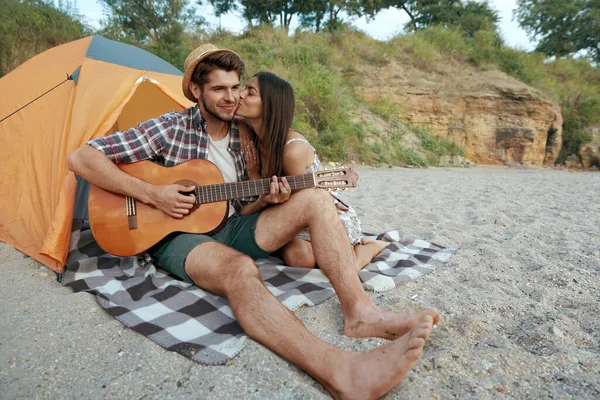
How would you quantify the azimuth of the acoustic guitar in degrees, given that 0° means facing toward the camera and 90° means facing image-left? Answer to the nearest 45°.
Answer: approximately 0°

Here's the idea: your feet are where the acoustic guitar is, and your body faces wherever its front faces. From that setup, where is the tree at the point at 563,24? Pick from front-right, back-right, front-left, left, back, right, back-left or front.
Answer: back-left

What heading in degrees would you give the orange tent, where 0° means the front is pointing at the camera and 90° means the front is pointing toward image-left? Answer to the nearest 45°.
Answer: approximately 315°

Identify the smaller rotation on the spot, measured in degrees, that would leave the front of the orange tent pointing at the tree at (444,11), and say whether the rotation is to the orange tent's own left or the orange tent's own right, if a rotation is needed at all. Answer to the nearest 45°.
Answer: approximately 90° to the orange tent's own left

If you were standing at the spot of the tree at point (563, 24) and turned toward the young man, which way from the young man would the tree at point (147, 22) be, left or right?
right

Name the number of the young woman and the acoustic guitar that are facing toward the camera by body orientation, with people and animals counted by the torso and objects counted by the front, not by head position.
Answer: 1

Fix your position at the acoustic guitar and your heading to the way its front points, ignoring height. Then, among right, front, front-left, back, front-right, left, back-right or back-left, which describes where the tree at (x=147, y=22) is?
back

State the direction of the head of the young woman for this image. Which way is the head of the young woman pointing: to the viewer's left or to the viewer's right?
to the viewer's left

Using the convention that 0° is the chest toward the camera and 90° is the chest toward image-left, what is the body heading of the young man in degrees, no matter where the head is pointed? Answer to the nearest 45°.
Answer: approximately 315°

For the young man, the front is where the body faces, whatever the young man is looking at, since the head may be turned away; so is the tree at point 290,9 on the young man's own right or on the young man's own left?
on the young man's own left

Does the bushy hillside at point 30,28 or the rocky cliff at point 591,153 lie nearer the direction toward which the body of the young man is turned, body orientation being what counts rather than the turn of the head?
the rocky cliff
